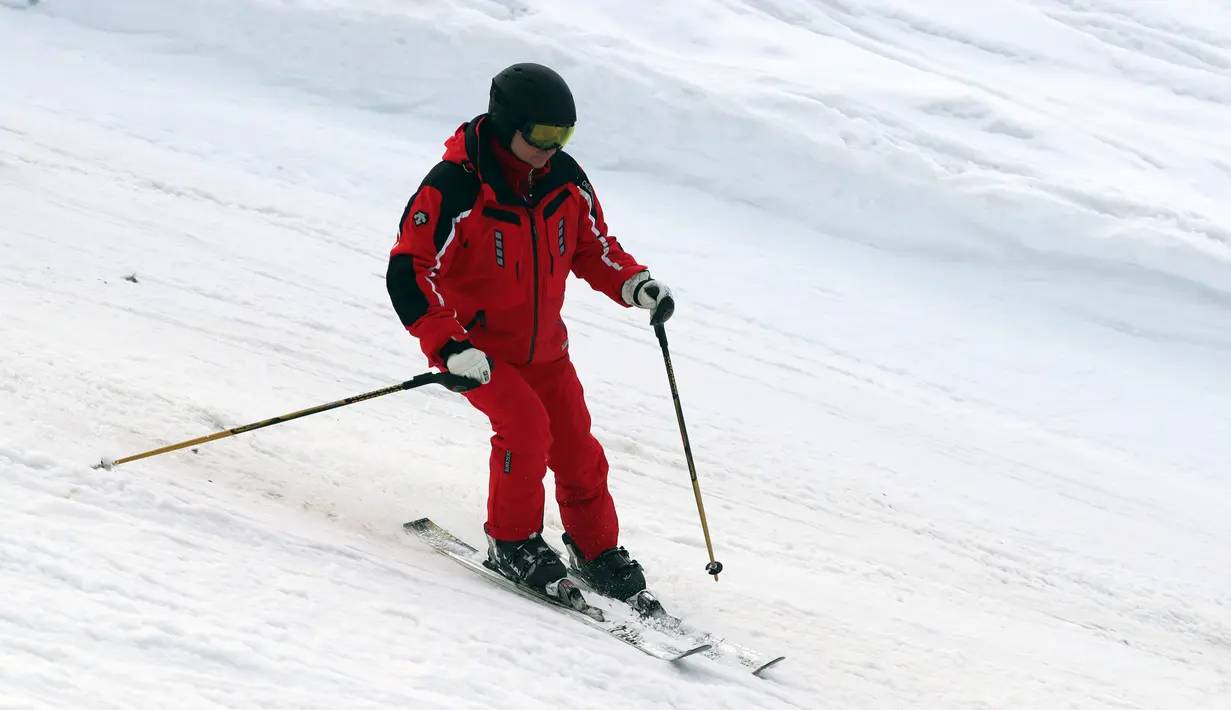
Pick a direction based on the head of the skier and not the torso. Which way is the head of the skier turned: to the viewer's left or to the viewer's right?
to the viewer's right

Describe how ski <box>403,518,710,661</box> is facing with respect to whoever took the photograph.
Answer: facing the viewer and to the right of the viewer

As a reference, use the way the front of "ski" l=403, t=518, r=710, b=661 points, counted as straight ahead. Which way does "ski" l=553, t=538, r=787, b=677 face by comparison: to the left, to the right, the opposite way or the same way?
the same way
